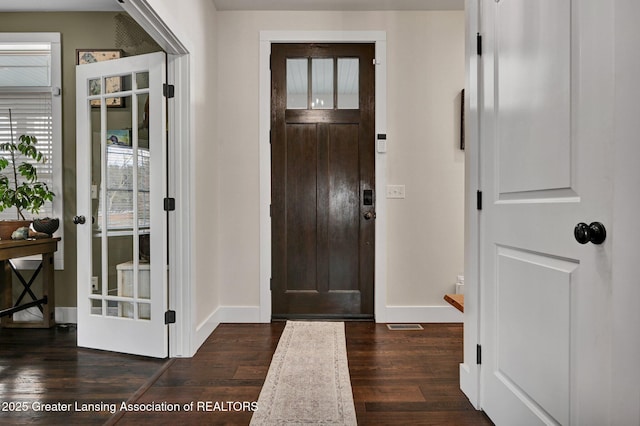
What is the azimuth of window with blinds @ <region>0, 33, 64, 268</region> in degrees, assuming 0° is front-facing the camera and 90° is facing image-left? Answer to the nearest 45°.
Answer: approximately 0°

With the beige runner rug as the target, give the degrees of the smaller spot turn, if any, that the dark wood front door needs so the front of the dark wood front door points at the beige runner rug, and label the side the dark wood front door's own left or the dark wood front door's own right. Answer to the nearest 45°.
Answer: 0° — it already faces it

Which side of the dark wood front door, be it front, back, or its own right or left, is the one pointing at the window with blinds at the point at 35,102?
right

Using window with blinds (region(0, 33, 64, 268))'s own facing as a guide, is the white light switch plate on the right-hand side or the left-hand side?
on its left

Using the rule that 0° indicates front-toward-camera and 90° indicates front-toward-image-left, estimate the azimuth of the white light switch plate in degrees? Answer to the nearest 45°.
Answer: approximately 0°

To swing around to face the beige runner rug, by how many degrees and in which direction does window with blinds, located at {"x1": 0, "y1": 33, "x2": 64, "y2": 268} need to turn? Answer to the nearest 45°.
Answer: approximately 45° to its left

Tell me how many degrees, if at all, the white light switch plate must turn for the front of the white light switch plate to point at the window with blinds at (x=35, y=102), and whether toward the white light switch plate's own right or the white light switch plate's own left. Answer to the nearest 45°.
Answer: approximately 90° to the white light switch plate's own right

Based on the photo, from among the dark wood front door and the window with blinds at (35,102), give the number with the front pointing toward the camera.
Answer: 2

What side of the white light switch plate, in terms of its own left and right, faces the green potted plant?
right

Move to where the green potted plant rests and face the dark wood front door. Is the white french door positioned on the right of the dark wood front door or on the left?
right
